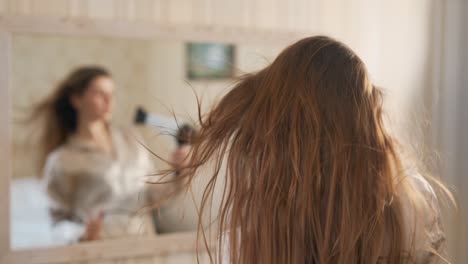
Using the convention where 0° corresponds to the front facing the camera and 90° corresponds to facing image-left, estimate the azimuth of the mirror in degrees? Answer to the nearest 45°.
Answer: approximately 315°
